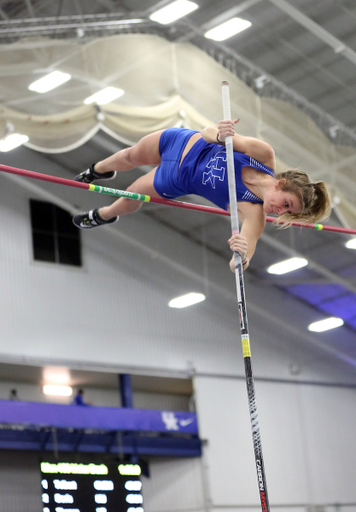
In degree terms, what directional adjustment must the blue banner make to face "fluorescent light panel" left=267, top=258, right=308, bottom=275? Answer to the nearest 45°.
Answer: approximately 90° to its left

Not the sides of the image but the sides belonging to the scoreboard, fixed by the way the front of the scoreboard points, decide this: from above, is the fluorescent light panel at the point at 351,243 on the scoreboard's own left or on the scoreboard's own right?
on the scoreboard's own left

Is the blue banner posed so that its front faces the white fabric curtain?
yes

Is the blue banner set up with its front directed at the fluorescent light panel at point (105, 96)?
yes

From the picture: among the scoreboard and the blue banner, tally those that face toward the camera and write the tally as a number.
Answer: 2
